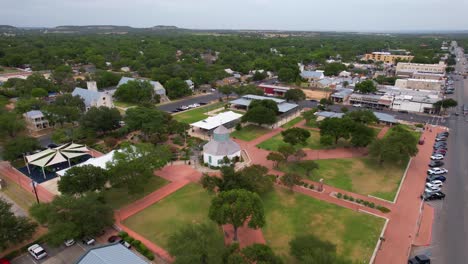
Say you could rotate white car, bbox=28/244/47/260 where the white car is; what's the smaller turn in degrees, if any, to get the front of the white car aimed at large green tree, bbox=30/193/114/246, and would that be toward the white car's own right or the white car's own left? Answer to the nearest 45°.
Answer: approximately 90° to the white car's own right

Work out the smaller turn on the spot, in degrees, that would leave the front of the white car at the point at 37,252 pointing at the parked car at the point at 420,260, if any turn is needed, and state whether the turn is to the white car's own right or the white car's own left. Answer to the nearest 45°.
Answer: approximately 135° to the white car's own right

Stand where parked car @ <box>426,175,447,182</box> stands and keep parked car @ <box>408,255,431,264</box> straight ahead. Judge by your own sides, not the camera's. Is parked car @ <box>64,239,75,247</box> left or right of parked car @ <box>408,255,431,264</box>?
right

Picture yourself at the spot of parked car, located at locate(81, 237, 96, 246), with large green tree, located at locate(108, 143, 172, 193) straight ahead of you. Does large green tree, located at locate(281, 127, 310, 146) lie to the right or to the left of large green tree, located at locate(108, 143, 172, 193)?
right

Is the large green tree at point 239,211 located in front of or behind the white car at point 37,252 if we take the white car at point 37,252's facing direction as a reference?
in front

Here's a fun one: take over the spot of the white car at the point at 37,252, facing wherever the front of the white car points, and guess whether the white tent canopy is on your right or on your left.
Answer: on your left

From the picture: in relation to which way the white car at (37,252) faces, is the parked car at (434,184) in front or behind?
in front
